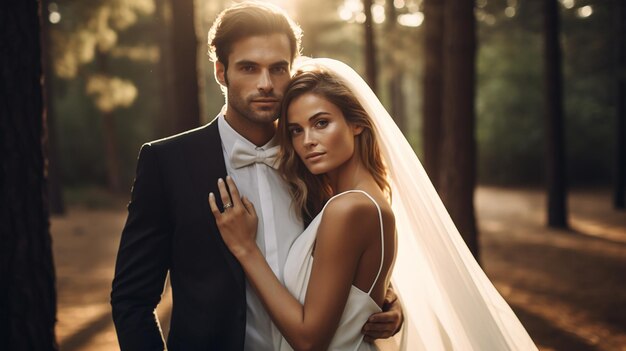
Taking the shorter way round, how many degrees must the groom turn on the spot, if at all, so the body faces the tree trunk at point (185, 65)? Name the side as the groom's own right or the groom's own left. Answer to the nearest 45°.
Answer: approximately 135° to the groom's own left

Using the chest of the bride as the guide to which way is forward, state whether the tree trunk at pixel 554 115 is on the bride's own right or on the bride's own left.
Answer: on the bride's own right

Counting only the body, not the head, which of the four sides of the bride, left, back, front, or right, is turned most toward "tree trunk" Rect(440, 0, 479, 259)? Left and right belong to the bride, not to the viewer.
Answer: right

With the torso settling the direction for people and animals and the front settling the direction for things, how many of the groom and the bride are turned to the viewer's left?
1

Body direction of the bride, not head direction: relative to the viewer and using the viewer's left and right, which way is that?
facing to the left of the viewer

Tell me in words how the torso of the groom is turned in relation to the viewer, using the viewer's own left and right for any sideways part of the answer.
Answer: facing the viewer and to the right of the viewer

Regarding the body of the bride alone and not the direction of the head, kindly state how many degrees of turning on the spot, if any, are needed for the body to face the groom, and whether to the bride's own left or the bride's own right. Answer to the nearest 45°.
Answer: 0° — they already face them

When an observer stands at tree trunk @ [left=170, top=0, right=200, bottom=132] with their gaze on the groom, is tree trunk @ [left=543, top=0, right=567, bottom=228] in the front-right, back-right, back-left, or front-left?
back-left

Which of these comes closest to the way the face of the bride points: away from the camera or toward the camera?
toward the camera

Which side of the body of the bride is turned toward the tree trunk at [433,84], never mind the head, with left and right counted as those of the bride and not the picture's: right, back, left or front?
right

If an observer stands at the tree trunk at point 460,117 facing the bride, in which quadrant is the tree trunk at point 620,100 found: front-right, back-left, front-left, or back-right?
back-left

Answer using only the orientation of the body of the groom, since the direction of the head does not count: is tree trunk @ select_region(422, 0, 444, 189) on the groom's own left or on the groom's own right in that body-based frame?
on the groom's own left

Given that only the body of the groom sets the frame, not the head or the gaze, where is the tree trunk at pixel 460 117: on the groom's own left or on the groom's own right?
on the groom's own left
